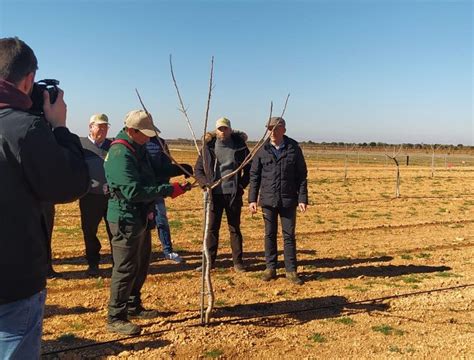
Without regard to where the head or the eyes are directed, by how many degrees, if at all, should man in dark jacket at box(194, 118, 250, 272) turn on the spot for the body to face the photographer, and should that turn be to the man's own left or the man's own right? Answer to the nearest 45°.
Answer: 0° — they already face them

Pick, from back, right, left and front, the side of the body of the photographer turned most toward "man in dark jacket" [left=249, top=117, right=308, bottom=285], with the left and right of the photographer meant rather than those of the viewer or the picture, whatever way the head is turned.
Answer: front

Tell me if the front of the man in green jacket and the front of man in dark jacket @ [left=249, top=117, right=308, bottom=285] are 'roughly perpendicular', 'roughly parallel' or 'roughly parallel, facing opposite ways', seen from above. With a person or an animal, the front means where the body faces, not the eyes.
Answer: roughly perpendicular

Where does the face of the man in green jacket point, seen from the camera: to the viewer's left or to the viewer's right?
to the viewer's right

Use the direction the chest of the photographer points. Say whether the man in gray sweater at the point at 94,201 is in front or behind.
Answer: in front

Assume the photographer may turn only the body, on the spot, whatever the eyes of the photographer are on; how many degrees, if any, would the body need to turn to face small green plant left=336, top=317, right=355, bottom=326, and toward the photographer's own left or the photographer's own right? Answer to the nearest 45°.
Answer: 0° — they already face it

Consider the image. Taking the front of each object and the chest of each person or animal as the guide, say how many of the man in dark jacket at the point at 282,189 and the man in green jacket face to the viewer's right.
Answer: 1

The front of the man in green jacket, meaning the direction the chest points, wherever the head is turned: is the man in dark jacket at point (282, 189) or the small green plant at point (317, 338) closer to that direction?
the small green plant

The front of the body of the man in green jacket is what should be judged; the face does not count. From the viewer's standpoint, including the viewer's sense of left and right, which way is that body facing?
facing to the right of the viewer

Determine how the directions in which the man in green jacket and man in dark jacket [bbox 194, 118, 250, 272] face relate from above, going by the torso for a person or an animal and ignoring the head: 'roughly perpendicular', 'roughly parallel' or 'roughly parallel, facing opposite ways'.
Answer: roughly perpendicular

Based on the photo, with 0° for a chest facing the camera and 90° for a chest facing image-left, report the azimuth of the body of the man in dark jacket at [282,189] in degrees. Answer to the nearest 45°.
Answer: approximately 0°

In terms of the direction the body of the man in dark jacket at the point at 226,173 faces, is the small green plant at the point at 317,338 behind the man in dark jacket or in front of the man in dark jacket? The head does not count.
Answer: in front

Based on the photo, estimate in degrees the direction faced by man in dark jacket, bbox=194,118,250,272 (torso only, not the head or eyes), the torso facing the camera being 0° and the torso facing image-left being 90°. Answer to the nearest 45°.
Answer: approximately 0°
